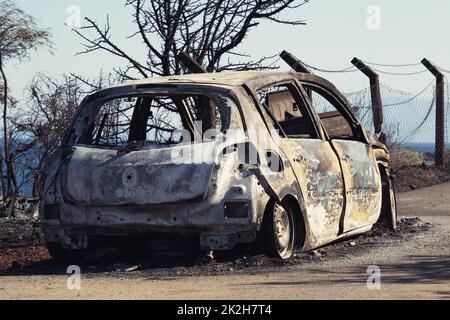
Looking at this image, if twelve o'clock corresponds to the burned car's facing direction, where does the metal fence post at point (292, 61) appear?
The metal fence post is roughly at 11 o'clock from the burned car.

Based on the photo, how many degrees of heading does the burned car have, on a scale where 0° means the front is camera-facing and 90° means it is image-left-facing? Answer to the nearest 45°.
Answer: approximately 225°
